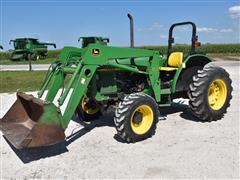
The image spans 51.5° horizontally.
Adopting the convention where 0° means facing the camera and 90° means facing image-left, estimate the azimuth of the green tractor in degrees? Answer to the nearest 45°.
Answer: approximately 45°

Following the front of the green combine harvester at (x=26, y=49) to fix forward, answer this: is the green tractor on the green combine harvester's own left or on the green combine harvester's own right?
on the green combine harvester's own left

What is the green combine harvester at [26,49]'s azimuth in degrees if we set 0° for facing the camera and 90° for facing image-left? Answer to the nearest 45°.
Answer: approximately 45°
